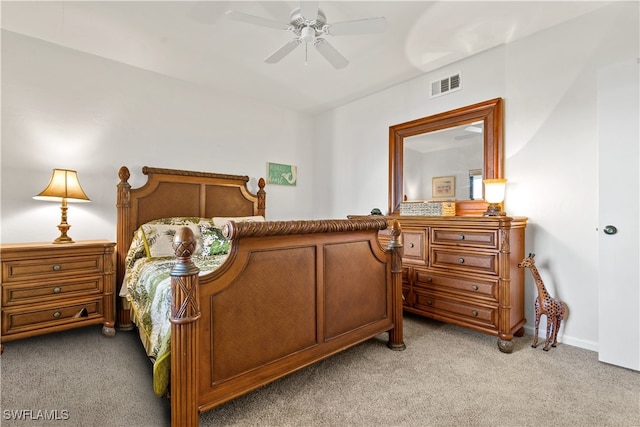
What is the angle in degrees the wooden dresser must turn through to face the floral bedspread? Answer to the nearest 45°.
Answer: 0° — it already faces it

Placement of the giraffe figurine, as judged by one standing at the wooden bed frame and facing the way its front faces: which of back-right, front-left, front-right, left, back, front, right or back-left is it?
front-left

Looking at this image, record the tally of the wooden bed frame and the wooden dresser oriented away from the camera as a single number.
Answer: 0

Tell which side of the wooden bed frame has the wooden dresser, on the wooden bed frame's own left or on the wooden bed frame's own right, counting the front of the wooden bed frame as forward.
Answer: on the wooden bed frame's own left

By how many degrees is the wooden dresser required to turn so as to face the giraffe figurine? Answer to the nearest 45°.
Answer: approximately 135° to its left

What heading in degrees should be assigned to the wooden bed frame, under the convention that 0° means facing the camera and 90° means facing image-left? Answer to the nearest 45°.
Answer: approximately 315°

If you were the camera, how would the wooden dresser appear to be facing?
facing the viewer and to the left of the viewer
